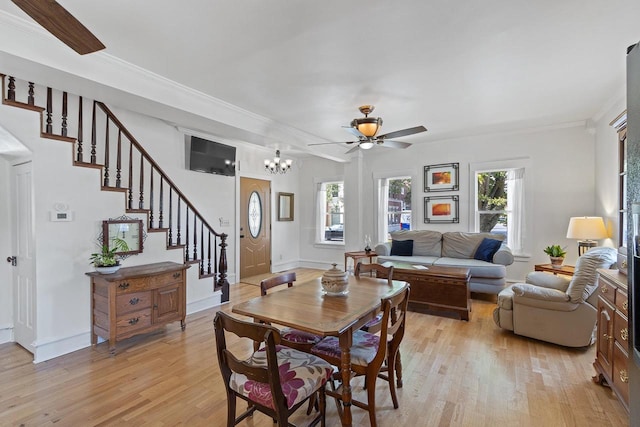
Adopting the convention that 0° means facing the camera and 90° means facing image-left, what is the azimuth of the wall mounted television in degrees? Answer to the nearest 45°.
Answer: approximately 315°

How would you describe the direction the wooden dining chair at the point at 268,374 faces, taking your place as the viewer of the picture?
facing away from the viewer and to the right of the viewer

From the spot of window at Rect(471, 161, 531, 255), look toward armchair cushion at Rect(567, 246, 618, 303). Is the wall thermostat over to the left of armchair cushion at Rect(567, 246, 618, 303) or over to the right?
right

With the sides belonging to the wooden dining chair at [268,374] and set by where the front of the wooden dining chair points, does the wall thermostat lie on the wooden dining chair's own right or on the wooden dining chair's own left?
on the wooden dining chair's own left

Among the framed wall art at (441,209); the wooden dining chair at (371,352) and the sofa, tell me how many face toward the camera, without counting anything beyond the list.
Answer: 2

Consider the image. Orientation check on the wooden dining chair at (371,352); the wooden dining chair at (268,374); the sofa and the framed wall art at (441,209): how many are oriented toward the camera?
2

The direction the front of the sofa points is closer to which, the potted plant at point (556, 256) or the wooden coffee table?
the wooden coffee table

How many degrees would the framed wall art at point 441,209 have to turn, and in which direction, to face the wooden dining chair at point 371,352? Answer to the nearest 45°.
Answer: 0° — it already faces it

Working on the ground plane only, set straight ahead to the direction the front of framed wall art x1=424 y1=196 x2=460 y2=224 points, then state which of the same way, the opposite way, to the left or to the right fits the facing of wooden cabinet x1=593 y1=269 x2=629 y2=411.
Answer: to the right
